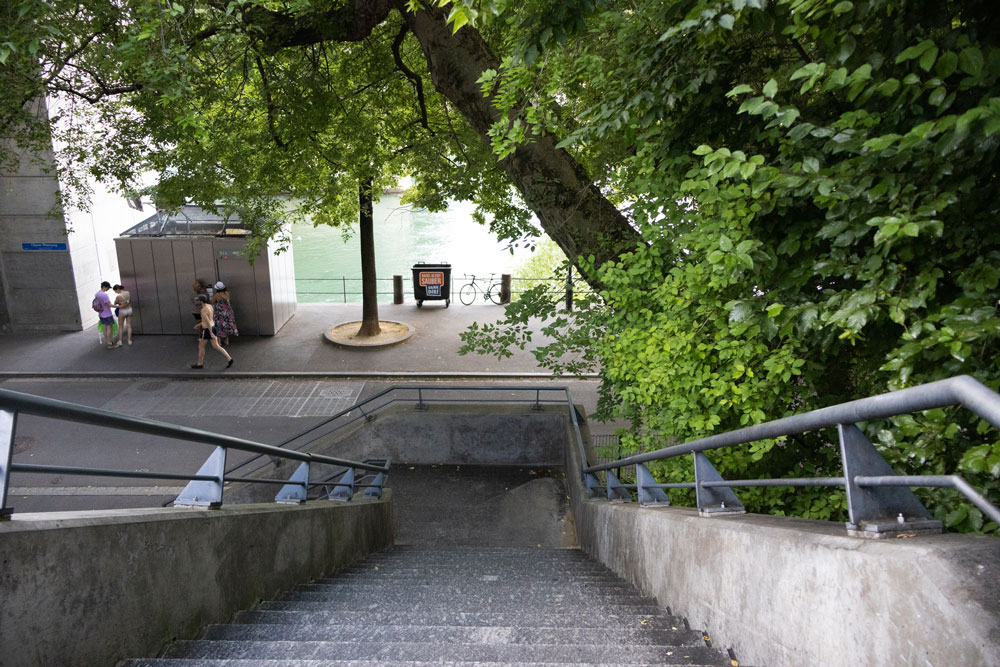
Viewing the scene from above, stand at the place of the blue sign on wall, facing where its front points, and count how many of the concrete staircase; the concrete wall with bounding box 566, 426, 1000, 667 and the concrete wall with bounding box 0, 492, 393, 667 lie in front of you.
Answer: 3

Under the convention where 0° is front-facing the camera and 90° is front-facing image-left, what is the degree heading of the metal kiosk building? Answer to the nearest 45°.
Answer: approximately 0°

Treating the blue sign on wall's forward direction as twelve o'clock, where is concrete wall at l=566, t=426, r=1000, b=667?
The concrete wall is roughly at 12 o'clock from the blue sign on wall.

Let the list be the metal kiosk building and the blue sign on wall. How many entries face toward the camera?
2

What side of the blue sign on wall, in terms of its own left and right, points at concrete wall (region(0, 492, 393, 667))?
front

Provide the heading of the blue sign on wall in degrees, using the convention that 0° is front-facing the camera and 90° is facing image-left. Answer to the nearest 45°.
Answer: approximately 0°
